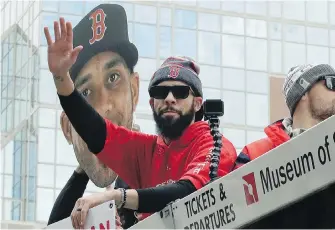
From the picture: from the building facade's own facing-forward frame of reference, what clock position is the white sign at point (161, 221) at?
The white sign is roughly at 12 o'clock from the building facade.

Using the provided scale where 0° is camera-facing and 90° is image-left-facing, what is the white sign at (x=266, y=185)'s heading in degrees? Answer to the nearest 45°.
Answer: approximately 45°

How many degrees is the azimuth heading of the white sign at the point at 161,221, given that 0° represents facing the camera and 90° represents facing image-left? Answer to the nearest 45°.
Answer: approximately 45°

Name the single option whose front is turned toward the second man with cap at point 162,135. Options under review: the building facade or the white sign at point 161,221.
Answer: the building facade

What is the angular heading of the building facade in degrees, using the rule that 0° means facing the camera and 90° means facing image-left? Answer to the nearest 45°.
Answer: approximately 0°

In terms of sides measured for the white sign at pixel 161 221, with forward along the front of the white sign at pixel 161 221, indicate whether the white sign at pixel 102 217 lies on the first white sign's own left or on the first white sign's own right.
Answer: on the first white sign's own right

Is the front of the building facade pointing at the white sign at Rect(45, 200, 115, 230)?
yes
